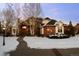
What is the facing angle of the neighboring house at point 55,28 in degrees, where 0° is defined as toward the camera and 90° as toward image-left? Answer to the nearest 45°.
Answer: approximately 0°
